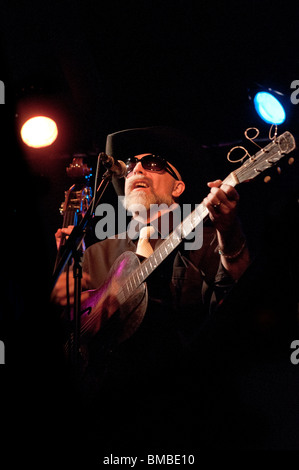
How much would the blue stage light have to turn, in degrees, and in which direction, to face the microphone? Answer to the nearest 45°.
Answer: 0° — it already faces it

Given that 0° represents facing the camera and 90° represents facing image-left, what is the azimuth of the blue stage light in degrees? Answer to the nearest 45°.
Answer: approximately 45°

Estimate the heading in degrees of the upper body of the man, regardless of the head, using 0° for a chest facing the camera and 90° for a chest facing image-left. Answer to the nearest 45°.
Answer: approximately 45°
